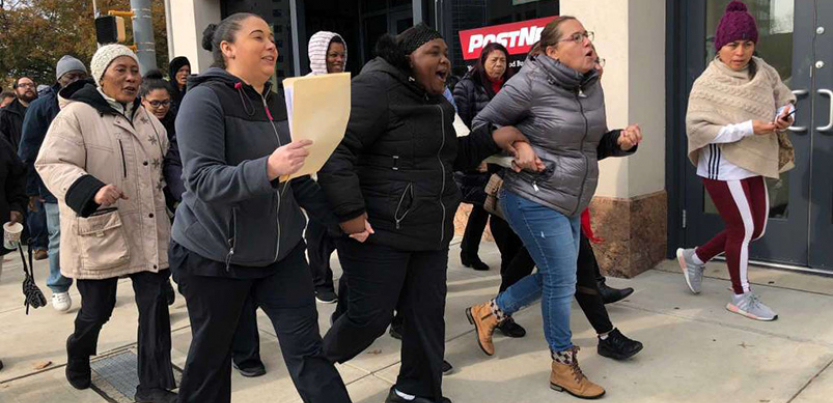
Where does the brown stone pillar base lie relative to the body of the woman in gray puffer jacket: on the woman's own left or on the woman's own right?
on the woman's own left

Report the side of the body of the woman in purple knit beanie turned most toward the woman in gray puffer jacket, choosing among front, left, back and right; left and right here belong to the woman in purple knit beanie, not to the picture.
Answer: right

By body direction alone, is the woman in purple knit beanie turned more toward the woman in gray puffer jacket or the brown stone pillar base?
the woman in gray puffer jacket

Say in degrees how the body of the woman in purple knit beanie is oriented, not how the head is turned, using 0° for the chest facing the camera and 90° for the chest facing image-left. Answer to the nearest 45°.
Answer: approximately 315°

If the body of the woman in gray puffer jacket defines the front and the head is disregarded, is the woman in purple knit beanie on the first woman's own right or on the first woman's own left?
on the first woman's own left

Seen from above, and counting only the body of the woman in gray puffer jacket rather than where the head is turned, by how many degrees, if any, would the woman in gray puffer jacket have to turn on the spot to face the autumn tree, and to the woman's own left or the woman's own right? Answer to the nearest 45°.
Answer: approximately 180°

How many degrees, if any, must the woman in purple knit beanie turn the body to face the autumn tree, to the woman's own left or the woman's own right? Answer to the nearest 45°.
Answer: approximately 180°

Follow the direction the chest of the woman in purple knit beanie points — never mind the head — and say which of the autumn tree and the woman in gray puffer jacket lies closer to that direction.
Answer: the woman in gray puffer jacket
